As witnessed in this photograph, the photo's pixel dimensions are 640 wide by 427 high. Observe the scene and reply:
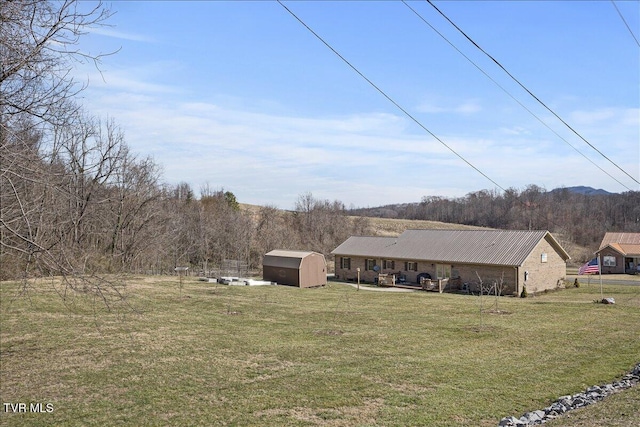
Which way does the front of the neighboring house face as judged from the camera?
facing the viewer

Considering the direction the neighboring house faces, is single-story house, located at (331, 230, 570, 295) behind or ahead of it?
ahead

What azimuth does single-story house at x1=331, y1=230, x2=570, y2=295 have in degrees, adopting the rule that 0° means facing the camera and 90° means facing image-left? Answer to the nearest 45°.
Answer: approximately 45°

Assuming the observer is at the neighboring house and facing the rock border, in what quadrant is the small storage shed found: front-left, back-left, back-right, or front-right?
front-right

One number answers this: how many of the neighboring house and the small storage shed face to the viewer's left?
0

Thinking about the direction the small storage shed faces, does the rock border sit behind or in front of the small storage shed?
in front

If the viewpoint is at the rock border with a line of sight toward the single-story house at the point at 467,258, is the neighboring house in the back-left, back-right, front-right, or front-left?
front-right

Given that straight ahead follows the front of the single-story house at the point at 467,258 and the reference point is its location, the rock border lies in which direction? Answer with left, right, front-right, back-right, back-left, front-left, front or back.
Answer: front-left

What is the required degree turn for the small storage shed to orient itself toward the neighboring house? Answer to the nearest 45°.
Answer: approximately 45° to its left

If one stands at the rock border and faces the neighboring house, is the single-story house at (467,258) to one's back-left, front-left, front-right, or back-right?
front-left
